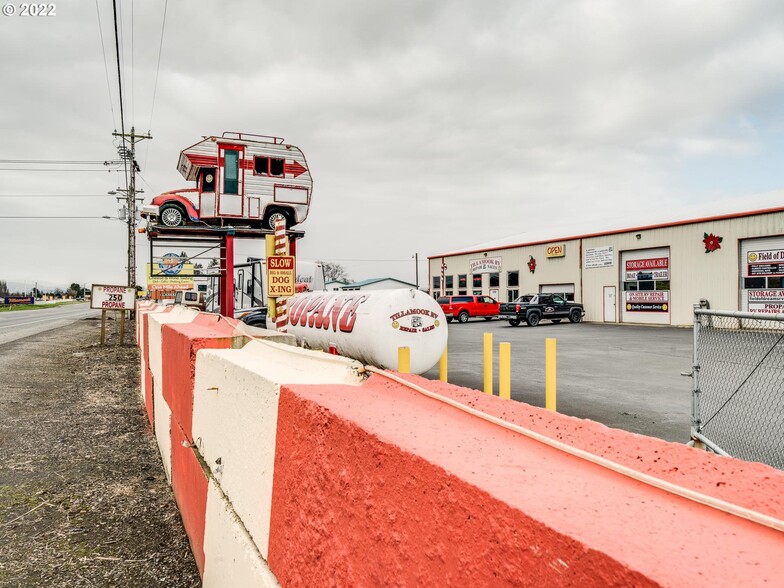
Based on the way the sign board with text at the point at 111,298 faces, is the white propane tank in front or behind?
in front

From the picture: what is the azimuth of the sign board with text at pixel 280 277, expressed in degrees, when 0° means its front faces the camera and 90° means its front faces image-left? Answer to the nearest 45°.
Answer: approximately 0°

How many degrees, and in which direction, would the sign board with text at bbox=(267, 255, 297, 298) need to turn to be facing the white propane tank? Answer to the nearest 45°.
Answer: approximately 45° to its left

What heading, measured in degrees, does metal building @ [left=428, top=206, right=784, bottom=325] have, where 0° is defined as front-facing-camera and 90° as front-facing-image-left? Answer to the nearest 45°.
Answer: approximately 45°

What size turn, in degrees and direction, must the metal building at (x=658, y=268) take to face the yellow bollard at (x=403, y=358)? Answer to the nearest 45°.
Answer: approximately 45° to its left

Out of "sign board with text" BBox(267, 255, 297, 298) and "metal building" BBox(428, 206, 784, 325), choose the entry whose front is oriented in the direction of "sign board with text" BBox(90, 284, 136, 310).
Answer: the metal building

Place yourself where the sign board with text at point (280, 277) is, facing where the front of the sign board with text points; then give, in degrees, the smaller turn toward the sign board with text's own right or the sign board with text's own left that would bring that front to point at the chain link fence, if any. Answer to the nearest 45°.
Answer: approximately 45° to the sign board with text's own left

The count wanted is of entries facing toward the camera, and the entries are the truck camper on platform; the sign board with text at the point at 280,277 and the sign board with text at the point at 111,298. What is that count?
2

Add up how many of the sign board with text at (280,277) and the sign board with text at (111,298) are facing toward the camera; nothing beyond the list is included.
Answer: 2

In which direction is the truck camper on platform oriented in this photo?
to the viewer's left
